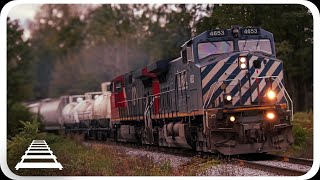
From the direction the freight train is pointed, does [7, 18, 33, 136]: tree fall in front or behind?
behind

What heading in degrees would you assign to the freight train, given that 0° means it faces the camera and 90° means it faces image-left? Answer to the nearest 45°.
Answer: approximately 315°
